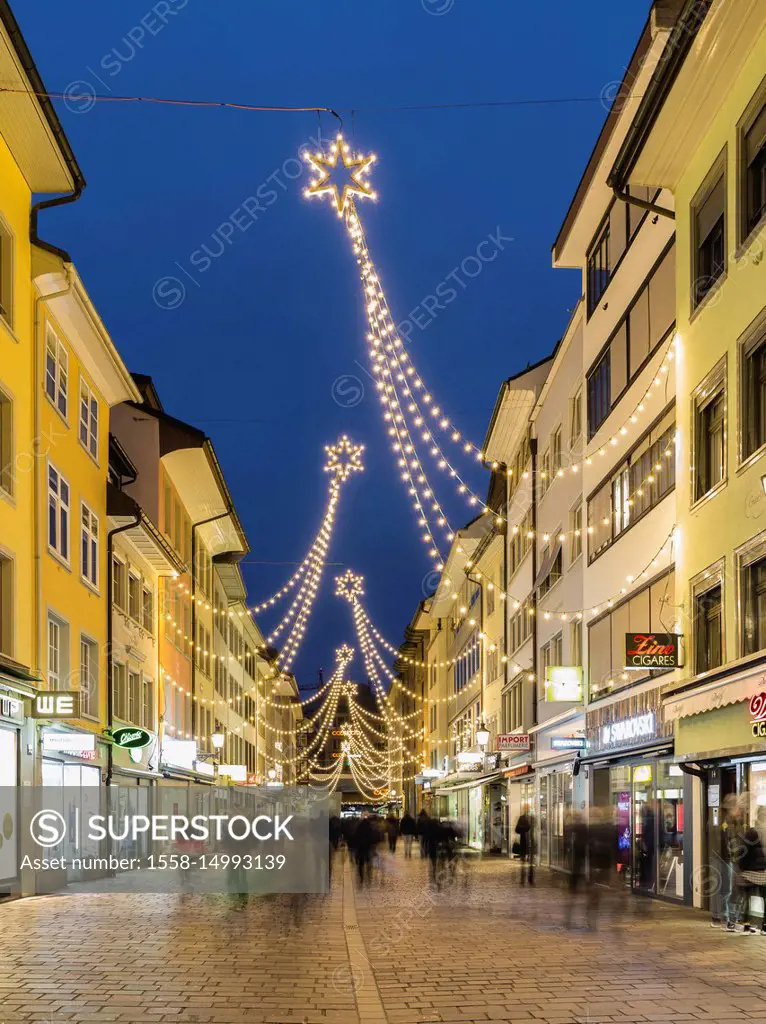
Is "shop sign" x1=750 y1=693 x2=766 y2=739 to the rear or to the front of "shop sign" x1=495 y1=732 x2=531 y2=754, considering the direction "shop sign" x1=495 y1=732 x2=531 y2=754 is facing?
to the front

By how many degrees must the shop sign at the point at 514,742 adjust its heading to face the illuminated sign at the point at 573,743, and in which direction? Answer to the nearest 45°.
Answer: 0° — it already faces it

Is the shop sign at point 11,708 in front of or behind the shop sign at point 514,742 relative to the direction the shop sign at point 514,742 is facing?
in front

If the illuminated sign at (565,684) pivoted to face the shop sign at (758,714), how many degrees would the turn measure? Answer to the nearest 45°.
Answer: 0° — it already faces it

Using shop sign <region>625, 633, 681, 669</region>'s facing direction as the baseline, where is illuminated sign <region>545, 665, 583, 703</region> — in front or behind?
behind

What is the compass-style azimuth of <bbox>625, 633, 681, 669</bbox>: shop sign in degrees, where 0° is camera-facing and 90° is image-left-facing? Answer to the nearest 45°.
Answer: approximately 0°

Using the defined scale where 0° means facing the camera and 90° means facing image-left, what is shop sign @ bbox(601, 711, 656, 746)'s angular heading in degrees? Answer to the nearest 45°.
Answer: approximately 45°

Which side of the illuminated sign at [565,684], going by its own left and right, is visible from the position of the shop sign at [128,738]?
right

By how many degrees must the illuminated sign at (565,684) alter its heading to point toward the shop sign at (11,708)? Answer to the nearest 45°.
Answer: approximately 45° to its right
